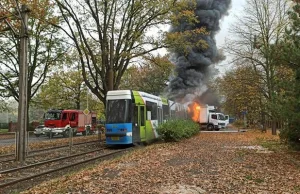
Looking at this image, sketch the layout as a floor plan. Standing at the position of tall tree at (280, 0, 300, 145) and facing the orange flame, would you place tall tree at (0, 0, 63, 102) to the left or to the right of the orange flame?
left

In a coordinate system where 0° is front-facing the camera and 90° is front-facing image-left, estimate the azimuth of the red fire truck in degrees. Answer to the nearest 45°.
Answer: approximately 45°

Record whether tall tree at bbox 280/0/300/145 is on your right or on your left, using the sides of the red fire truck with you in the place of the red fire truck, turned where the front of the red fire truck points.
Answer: on your left

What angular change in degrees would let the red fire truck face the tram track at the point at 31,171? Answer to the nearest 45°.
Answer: approximately 45° to its left

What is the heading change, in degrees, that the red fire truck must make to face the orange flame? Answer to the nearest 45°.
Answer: approximately 135° to its left
